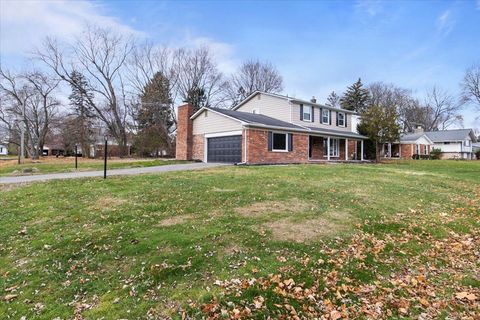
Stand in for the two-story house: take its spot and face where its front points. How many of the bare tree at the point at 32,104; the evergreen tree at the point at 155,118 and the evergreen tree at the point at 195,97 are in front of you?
0

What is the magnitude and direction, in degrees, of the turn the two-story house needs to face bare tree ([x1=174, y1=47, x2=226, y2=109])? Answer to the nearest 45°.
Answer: approximately 180°

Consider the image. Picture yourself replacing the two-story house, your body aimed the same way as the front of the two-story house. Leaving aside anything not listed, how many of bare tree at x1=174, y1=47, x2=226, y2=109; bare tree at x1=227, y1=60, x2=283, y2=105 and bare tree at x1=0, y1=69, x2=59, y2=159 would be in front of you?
0

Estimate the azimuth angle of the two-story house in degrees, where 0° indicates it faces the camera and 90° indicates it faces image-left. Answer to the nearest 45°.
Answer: approximately 315°

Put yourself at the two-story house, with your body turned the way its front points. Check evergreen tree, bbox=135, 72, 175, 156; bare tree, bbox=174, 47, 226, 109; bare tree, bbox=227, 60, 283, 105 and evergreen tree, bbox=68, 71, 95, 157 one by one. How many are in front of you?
0

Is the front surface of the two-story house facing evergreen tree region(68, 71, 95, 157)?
no

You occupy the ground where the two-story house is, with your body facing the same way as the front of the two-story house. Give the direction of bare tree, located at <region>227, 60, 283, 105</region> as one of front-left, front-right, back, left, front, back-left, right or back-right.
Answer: back-left

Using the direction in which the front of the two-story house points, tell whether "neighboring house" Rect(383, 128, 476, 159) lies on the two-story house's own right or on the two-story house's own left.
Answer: on the two-story house's own left

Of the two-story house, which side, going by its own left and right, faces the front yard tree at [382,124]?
left

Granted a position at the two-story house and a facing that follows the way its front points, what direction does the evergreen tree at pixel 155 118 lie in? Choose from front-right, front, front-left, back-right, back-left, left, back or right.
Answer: back

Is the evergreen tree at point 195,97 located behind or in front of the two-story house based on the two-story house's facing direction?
behind

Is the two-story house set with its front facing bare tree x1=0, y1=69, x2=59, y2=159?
no

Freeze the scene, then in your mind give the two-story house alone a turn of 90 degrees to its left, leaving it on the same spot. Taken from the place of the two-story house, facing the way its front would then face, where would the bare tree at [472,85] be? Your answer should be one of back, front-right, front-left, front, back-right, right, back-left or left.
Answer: front
